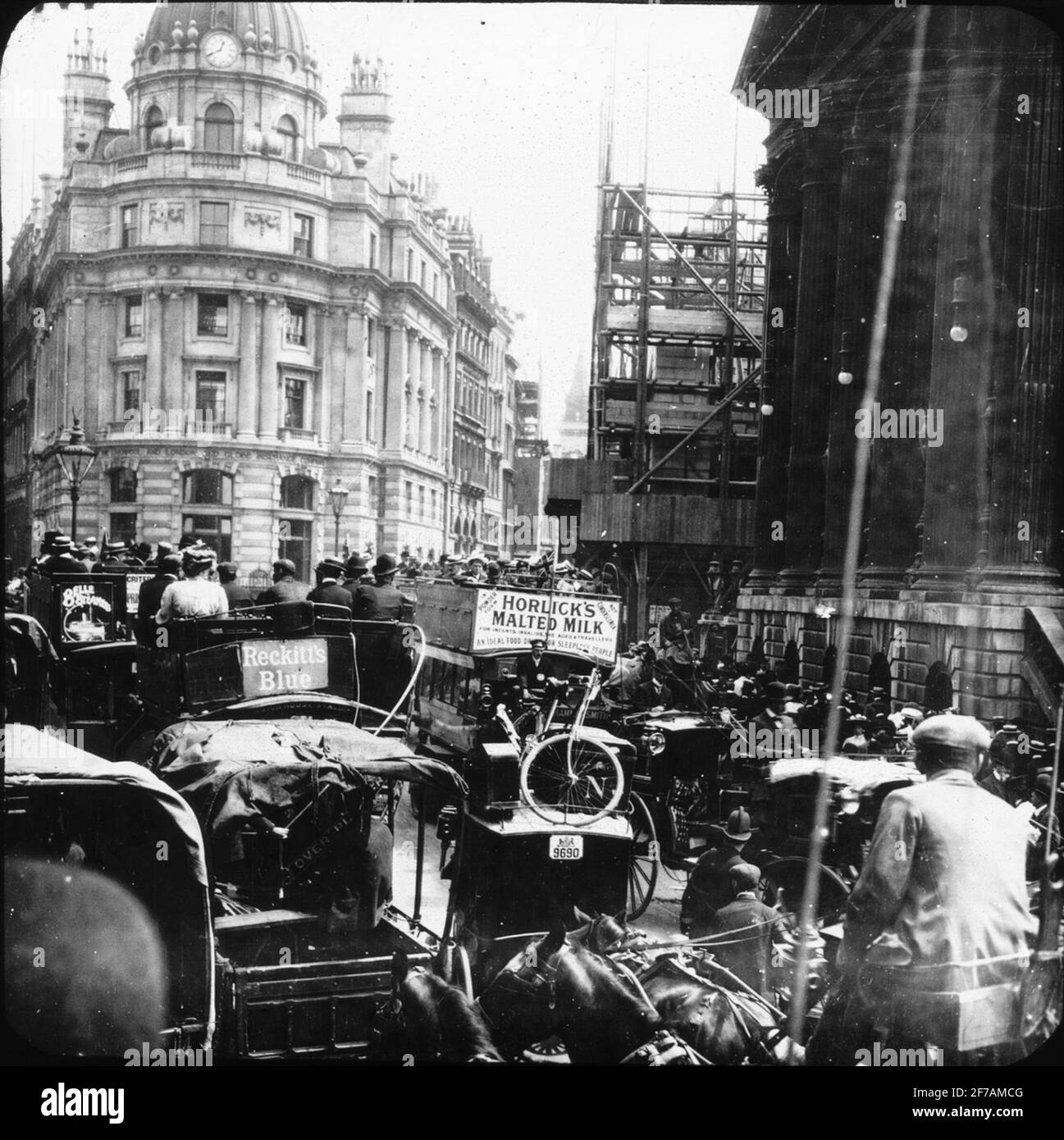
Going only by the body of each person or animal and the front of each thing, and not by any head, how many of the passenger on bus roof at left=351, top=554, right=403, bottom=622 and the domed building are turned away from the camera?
1

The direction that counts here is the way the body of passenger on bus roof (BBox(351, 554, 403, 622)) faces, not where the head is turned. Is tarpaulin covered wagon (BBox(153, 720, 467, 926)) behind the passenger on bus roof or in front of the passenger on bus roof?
behind

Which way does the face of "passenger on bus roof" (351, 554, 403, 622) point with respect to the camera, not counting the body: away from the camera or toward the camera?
away from the camera

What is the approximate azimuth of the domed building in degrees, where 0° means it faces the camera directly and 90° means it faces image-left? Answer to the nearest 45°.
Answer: approximately 0°

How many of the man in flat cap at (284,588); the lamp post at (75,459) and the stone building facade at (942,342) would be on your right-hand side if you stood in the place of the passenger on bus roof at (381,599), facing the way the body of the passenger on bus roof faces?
1

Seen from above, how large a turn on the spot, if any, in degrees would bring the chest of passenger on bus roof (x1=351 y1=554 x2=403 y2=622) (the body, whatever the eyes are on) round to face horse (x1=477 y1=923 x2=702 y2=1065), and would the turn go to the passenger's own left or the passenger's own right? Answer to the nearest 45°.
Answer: approximately 180°

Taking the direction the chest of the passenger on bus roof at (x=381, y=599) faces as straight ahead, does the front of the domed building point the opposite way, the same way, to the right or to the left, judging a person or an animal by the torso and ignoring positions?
the opposite way

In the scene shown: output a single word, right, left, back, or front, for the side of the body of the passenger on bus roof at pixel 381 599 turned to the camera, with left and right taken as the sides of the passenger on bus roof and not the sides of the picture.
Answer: back

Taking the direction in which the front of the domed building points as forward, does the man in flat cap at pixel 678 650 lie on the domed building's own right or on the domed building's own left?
on the domed building's own left
